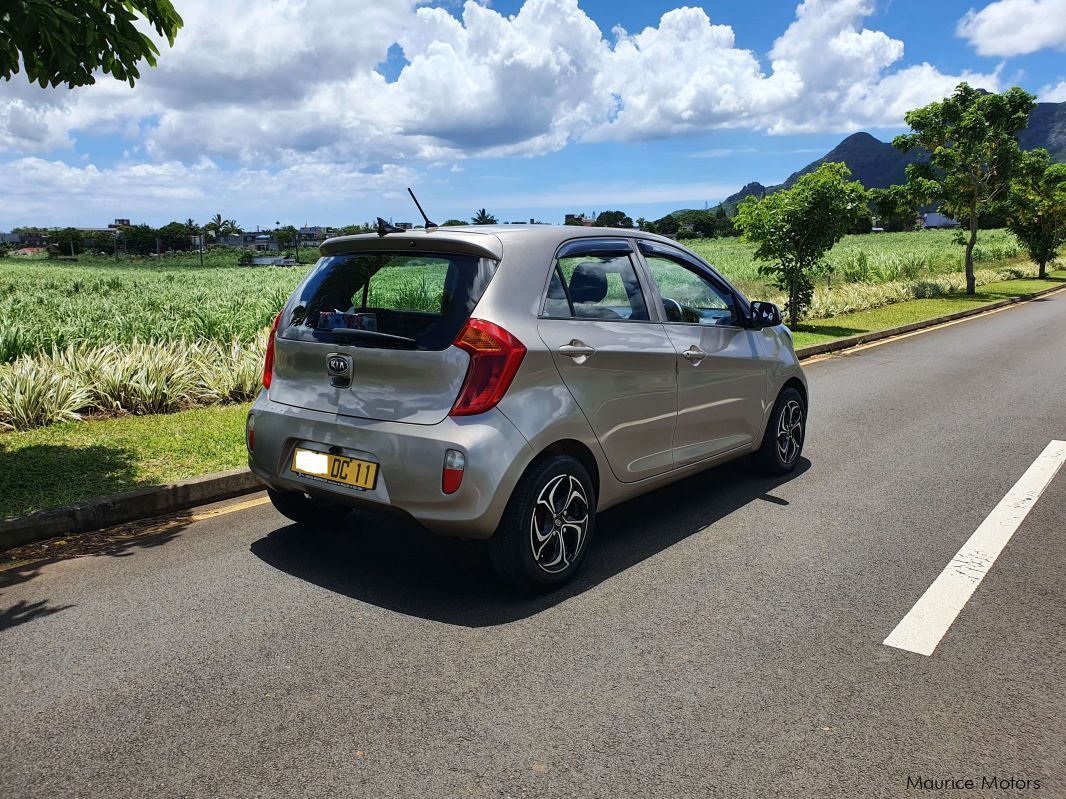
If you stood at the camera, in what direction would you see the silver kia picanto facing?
facing away from the viewer and to the right of the viewer

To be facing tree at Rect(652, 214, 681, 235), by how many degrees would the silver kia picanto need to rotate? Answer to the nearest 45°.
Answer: approximately 45° to its left

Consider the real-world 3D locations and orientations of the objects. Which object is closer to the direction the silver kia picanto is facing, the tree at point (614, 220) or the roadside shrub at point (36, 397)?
the tree

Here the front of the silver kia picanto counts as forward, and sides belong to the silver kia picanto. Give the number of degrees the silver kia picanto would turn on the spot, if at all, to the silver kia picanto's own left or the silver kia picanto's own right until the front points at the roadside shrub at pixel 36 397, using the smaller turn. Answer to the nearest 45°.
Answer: approximately 90° to the silver kia picanto's own left

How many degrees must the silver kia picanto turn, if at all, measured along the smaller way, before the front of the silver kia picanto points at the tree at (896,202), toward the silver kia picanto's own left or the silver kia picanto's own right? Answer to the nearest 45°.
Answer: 0° — it already faces it

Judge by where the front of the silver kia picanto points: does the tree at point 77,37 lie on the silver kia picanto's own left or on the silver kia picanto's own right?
on the silver kia picanto's own left

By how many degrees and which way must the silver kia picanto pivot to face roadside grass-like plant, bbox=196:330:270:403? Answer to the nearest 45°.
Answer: approximately 90° to its left

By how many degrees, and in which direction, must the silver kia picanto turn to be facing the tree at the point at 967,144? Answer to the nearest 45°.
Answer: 0° — it already faces it
